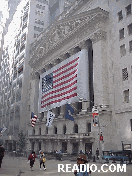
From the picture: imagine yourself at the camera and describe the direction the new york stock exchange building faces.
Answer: facing the viewer and to the left of the viewer
